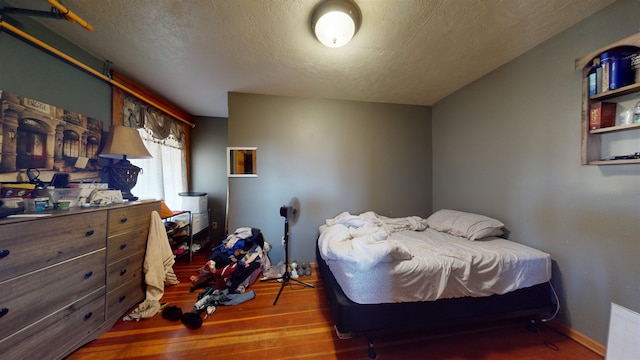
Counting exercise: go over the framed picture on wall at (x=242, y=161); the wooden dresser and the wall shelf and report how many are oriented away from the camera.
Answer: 0

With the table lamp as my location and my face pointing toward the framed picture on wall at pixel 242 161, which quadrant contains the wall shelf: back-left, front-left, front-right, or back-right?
front-right

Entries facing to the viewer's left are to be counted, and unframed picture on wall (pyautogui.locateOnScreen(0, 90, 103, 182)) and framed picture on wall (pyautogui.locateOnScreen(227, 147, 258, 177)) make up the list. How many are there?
0

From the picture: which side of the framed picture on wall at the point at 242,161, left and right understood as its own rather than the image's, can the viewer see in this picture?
front

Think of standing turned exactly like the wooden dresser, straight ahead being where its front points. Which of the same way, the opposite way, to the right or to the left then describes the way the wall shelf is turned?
the opposite way

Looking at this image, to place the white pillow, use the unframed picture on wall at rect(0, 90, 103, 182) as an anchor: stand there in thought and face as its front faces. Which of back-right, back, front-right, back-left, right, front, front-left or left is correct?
front

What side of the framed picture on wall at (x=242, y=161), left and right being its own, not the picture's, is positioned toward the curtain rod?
right

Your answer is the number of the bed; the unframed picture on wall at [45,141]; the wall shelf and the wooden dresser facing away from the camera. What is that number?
0

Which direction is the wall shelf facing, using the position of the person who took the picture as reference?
facing the viewer and to the left of the viewer

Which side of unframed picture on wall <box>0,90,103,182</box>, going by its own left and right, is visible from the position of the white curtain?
left

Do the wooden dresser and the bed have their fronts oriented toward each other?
yes

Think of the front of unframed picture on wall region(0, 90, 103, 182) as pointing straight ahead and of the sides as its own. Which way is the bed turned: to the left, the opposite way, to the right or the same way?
the opposite way

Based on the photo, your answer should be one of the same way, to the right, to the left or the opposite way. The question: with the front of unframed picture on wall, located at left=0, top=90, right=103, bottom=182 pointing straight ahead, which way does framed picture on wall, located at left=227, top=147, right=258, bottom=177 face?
to the right

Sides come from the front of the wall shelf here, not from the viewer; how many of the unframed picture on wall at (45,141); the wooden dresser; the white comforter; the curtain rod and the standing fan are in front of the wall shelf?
5

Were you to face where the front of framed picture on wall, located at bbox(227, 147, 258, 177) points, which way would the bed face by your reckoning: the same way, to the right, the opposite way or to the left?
to the right

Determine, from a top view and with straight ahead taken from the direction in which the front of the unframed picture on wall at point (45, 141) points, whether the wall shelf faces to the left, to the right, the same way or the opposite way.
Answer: the opposite way

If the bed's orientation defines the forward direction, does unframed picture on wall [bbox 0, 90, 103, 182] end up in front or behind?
in front
